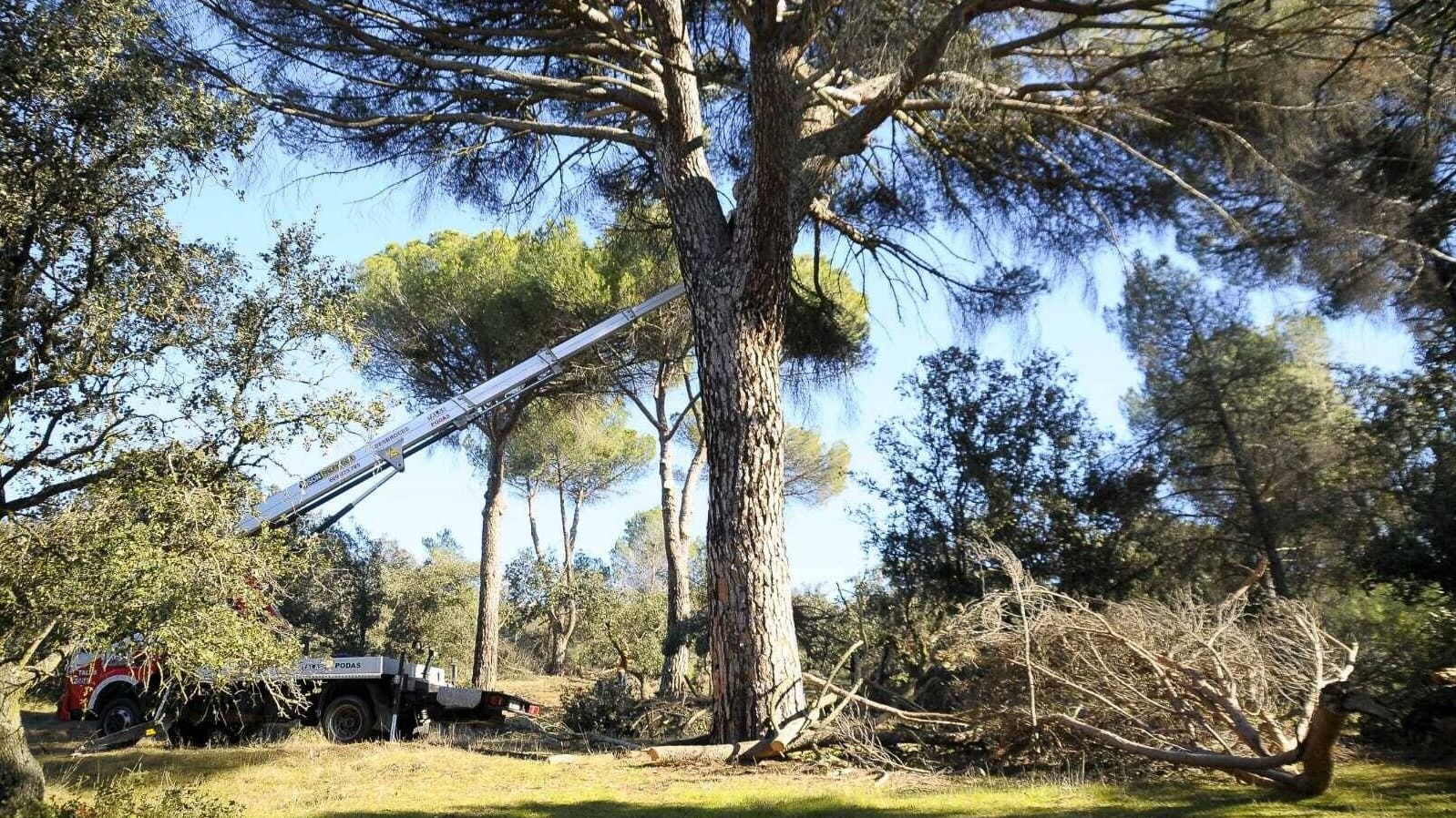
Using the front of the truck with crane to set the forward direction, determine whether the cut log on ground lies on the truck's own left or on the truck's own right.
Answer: on the truck's own left

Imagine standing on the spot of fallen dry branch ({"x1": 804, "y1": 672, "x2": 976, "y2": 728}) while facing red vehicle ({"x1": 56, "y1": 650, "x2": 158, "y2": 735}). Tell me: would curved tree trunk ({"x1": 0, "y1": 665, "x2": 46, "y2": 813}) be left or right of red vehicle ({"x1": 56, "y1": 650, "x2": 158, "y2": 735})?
left

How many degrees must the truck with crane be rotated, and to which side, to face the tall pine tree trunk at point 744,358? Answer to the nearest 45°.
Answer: approximately 135° to its left

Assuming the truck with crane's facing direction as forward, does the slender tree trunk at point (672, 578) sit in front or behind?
behind

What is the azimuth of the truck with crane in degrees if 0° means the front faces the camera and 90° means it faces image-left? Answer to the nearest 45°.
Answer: approximately 90°

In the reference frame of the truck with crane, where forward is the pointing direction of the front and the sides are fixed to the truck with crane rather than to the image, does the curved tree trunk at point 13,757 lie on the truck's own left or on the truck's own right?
on the truck's own left

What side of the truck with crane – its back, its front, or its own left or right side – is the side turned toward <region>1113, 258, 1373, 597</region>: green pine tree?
back

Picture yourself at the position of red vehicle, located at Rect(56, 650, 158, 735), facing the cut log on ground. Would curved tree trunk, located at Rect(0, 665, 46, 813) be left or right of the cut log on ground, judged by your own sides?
right

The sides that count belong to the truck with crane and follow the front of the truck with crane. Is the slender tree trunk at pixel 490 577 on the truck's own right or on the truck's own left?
on the truck's own right

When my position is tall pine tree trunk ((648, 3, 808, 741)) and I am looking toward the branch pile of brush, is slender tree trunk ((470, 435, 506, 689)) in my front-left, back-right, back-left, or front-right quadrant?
back-left
